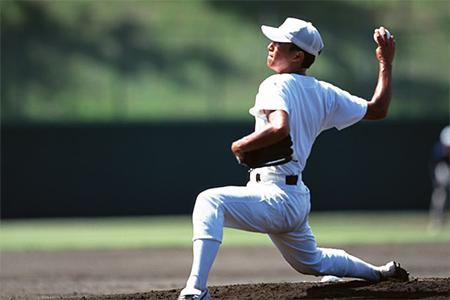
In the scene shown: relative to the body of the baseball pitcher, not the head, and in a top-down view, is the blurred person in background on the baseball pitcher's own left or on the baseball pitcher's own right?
on the baseball pitcher's own right

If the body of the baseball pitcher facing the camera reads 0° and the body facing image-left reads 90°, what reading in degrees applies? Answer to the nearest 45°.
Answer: approximately 90°
